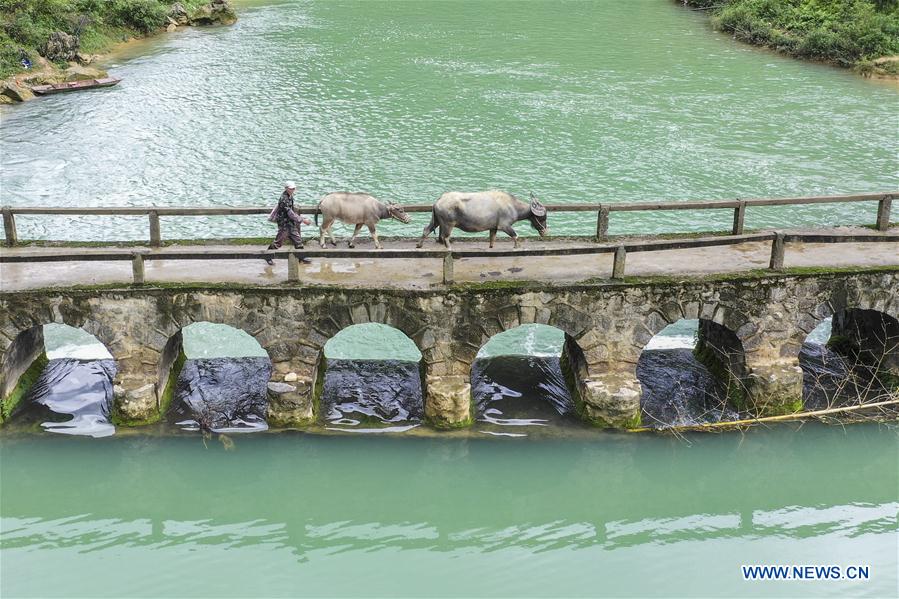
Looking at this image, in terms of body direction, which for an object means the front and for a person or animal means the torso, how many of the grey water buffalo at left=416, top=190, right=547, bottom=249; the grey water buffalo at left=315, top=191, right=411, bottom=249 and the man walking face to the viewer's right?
3

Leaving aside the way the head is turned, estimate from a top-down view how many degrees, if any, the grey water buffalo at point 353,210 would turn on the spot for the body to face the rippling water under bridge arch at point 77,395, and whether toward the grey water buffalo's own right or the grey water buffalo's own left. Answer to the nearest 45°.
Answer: approximately 180°

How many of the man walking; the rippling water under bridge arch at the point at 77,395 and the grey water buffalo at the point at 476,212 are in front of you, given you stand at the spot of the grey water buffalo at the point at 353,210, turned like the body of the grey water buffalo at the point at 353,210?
1

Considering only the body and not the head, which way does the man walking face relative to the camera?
to the viewer's right

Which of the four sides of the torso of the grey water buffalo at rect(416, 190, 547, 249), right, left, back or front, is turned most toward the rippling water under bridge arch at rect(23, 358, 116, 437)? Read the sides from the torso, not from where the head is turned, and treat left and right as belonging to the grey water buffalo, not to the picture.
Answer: back

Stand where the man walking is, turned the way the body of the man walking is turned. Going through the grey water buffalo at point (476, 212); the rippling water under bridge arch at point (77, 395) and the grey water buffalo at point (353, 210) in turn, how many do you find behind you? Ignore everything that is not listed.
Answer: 1

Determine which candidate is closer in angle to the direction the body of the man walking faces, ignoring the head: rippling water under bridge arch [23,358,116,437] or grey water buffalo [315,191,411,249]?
the grey water buffalo

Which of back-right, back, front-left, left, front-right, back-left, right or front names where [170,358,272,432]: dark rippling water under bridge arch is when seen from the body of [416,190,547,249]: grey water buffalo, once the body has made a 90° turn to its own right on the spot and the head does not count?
right

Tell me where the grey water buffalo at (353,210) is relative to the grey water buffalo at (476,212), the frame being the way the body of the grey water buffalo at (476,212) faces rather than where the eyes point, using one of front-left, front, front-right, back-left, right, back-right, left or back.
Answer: back

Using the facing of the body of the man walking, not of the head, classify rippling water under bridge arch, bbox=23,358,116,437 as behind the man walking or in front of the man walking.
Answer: behind

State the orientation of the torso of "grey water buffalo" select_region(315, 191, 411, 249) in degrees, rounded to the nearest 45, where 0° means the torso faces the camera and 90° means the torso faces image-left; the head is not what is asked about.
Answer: approximately 270°

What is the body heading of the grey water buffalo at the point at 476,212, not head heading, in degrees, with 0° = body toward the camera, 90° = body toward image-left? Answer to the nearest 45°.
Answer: approximately 270°

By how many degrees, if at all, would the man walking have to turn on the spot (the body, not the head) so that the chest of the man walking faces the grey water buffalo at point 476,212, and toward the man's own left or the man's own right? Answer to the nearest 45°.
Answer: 0° — they already face it
